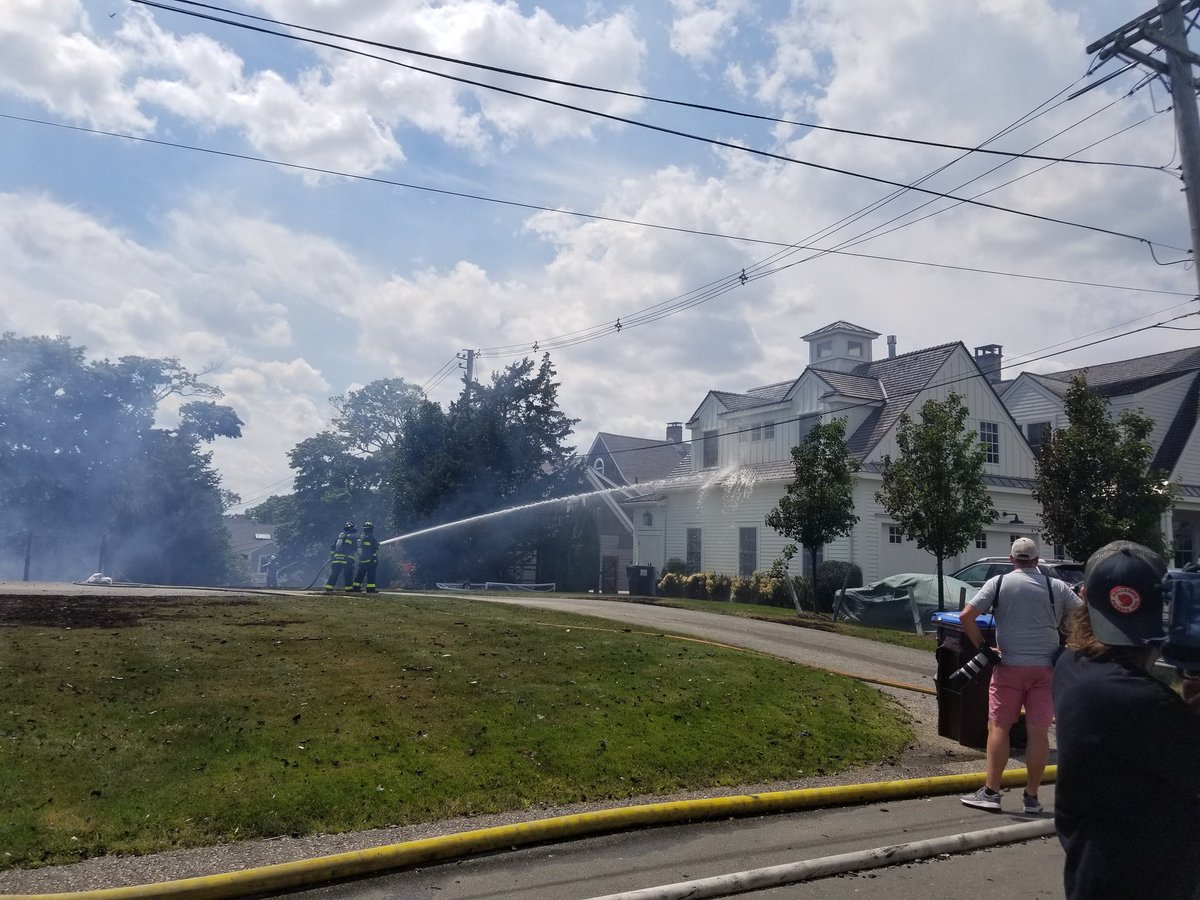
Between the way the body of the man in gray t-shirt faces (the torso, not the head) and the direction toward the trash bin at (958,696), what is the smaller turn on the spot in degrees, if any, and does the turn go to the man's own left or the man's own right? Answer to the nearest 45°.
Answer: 0° — they already face it

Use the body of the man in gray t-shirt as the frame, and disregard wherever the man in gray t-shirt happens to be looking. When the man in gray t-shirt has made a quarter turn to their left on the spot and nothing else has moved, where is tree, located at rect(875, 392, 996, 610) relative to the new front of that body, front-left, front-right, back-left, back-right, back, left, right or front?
right

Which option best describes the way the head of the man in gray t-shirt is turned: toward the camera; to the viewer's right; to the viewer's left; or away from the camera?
away from the camera

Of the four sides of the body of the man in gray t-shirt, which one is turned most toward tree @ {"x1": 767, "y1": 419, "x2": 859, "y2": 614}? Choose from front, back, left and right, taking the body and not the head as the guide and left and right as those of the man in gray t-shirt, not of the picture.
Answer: front

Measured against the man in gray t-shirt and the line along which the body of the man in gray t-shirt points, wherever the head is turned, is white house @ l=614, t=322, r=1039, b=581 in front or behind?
in front

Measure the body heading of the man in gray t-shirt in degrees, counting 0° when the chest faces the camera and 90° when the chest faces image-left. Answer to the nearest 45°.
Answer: approximately 180°

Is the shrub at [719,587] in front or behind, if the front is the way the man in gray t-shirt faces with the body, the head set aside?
in front
